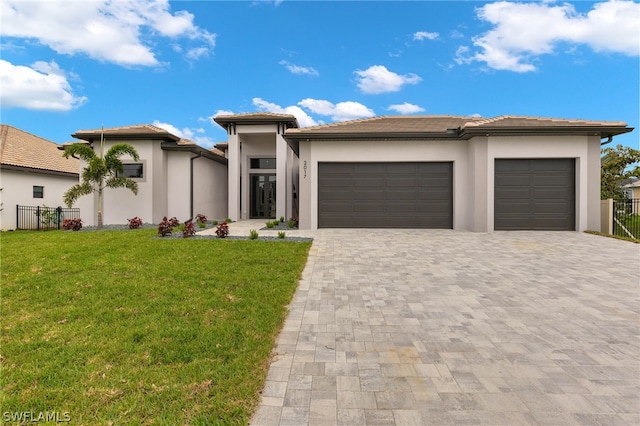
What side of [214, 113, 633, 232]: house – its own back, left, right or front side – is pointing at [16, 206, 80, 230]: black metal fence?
right

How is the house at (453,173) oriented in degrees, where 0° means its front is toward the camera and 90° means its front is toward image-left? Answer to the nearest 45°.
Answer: approximately 0°

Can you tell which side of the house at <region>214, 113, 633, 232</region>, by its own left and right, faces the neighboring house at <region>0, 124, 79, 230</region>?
right

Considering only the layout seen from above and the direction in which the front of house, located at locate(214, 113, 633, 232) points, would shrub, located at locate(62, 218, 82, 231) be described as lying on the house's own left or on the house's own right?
on the house's own right

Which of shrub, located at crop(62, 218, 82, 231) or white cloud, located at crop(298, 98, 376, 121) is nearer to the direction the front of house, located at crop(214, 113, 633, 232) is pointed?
the shrub

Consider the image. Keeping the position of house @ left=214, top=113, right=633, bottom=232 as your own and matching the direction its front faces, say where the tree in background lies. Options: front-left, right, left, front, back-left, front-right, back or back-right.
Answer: back-left

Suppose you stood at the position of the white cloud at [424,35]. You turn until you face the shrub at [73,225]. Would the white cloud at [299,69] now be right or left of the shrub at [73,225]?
right
